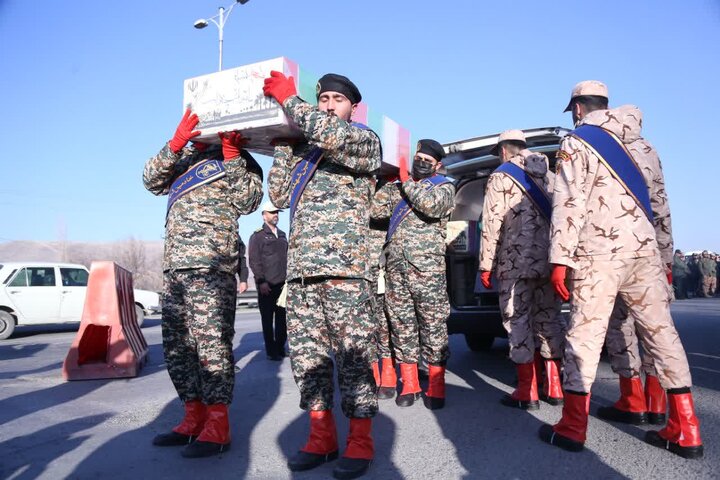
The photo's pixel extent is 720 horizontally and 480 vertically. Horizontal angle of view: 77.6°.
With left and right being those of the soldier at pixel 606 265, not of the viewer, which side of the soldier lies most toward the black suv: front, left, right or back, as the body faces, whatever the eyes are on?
front

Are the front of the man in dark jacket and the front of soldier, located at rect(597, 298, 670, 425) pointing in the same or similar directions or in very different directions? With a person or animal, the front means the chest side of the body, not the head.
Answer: very different directions

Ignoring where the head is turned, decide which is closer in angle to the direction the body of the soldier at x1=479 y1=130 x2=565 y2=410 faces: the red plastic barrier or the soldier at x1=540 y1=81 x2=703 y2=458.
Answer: the red plastic barrier

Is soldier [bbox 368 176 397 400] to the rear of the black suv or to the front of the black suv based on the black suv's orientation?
to the rear

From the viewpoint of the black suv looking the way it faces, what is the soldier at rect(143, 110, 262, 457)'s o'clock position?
The soldier is roughly at 7 o'clock from the black suv.

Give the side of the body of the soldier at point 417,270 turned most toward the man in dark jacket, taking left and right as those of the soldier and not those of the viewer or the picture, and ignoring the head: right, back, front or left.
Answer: right

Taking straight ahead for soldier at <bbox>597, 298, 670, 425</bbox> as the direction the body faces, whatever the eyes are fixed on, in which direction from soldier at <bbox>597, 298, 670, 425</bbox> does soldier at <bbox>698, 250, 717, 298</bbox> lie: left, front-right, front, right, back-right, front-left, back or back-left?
right

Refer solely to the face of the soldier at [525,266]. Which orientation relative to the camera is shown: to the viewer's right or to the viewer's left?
to the viewer's left

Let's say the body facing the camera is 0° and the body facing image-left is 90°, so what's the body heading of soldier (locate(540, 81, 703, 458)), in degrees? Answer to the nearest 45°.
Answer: approximately 135°

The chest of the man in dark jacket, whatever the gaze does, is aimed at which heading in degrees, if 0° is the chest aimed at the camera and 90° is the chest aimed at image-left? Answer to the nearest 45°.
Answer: approximately 315°

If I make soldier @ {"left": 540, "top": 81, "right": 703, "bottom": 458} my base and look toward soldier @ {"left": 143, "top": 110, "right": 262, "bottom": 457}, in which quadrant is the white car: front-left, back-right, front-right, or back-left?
front-right

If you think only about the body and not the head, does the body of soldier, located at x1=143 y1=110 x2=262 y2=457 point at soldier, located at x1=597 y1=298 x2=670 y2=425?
no

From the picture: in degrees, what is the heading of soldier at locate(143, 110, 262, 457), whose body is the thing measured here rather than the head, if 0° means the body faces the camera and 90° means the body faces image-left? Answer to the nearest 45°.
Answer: approximately 45°

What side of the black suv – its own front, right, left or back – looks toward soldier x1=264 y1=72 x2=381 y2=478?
back

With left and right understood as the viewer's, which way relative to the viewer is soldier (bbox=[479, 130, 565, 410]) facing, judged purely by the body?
facing away from the viewer and to the left of the viewer
